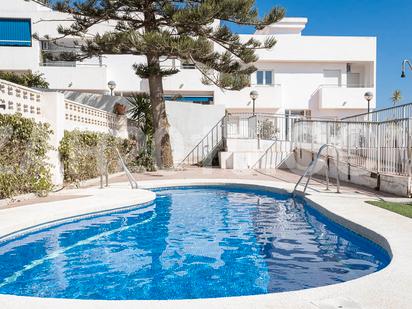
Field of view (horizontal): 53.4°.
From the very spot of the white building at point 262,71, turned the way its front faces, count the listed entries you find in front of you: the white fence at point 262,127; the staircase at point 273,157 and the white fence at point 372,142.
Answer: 3

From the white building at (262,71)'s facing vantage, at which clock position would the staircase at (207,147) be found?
The staircase is roughly at 1 o'clock from the white building.

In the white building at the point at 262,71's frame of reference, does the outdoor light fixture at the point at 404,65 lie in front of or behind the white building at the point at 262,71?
in front

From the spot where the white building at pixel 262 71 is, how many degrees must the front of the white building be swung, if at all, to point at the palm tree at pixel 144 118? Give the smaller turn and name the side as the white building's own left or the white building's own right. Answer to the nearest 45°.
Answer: approximately 45° to the white building's own right

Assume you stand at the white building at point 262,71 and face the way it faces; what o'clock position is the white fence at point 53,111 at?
The white fence is roughly at 1 o'clock from the white building.

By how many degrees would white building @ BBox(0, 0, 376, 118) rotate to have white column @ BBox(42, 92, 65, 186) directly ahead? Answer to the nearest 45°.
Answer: approximately 45° to its right

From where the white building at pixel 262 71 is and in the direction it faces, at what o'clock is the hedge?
The hedge is roughly at 1 o'clock from the white building.

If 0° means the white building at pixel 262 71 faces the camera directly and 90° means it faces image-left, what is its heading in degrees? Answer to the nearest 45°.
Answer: approximately 0°
